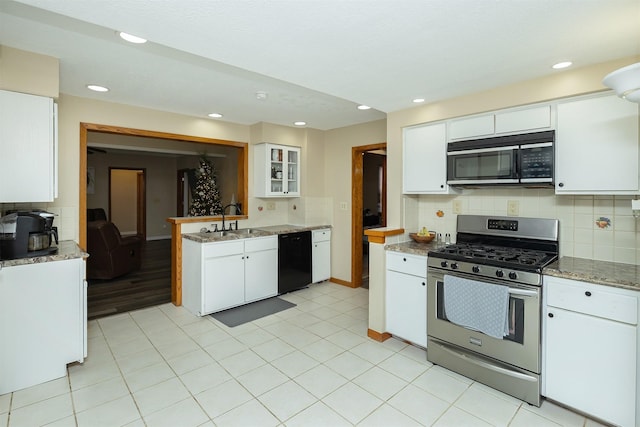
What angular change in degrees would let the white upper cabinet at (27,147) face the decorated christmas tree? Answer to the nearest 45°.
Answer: approximately 45° to its left

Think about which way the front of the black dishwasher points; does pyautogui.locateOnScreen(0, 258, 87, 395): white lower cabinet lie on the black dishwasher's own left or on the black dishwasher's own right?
on the black dishwasher's own right

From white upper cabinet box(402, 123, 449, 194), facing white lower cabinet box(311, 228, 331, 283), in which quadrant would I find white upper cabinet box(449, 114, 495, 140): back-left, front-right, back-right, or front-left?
back-right

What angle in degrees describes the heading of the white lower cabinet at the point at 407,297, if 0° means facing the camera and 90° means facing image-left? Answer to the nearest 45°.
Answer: approximately 45°

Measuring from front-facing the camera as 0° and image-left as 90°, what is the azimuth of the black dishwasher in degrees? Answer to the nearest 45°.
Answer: approximately 315°

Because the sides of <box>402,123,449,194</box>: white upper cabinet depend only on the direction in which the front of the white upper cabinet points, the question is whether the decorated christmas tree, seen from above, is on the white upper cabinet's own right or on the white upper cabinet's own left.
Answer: on the white upper cabinet's own right

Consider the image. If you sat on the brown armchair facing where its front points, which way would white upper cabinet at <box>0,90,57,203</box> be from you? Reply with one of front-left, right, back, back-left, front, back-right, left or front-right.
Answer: back-right

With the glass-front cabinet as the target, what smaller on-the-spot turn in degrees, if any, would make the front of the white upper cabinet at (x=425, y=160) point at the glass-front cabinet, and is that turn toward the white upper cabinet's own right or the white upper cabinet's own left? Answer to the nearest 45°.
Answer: approximately 90° to the white upper cabinet's own right
